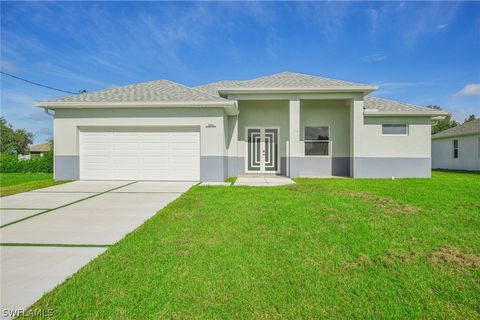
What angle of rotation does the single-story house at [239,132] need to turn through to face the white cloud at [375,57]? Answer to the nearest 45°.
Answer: approximately 135° to its left

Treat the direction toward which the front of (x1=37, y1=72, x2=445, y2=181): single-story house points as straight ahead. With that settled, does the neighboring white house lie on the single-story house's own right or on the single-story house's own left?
on the single-story house's own left

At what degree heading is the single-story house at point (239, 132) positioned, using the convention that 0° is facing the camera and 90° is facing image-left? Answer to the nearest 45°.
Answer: approximately 0°

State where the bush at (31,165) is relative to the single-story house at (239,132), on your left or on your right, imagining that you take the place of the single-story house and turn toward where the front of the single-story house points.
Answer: on your right
